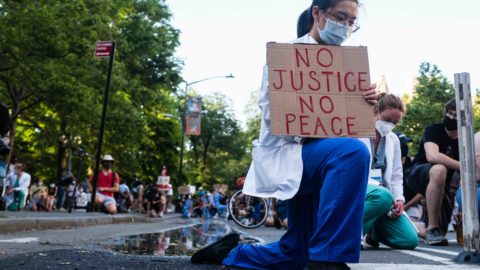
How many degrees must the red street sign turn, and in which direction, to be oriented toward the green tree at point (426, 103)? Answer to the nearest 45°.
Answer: approximately 135° to its left

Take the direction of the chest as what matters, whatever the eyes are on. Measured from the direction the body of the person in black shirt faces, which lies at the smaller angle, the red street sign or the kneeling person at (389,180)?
the kneeling person

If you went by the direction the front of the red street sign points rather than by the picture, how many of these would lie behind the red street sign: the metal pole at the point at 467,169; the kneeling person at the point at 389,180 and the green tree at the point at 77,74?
1

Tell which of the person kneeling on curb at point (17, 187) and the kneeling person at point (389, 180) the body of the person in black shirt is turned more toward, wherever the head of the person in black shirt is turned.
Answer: the kneeling person

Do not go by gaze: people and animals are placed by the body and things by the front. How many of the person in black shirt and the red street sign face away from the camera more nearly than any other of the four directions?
0

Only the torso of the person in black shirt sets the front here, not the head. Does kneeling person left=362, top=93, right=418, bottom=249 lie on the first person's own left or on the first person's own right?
on the first person's own right

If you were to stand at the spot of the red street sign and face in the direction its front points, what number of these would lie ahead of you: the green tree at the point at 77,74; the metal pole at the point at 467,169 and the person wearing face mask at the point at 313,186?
2
